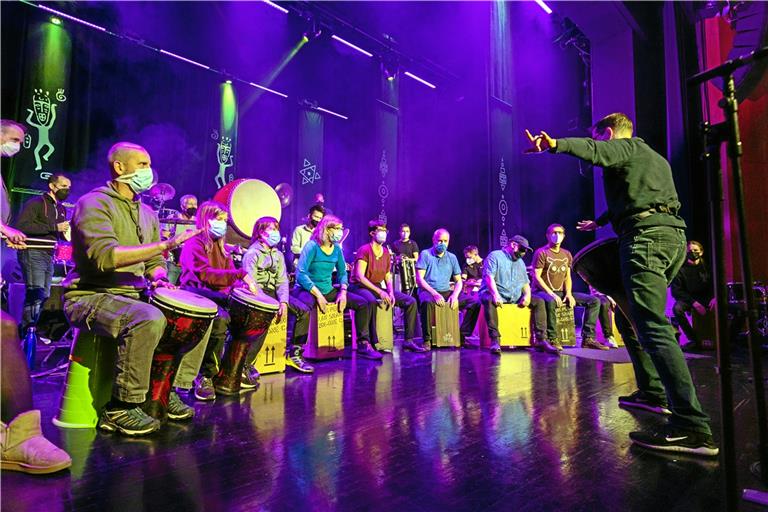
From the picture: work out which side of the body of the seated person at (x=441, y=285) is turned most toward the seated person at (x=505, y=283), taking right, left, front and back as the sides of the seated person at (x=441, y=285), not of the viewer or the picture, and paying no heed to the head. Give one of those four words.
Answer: left

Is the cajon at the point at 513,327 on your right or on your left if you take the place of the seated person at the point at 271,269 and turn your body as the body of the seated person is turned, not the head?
on your left

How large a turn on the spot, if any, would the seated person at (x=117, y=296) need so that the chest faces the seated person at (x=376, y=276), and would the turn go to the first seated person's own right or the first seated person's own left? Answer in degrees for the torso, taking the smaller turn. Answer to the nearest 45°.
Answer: approximately 45° to the first seated person's own left

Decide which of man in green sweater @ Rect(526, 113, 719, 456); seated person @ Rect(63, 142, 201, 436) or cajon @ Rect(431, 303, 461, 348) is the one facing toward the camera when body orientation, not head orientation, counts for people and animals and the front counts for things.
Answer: the cajon

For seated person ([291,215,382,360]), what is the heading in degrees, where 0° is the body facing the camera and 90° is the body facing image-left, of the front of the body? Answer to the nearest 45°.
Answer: approximately 315°

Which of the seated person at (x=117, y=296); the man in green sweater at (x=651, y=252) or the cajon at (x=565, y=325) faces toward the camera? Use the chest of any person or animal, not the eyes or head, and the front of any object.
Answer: the cajon

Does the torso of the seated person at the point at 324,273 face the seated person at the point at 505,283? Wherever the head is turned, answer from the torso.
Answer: no

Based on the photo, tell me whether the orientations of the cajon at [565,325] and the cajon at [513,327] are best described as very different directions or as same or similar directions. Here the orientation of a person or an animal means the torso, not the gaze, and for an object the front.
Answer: same or similar directions

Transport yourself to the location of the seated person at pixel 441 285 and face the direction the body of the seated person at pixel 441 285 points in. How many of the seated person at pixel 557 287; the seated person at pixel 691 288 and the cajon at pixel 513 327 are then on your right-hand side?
0

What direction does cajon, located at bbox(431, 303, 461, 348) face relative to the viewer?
toward the camera

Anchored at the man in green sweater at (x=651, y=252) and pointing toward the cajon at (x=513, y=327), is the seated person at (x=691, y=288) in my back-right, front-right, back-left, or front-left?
front-right

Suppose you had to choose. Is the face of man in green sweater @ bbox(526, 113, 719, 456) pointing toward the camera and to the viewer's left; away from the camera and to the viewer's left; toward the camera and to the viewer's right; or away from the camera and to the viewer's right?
away from the camera and to the viewer's left

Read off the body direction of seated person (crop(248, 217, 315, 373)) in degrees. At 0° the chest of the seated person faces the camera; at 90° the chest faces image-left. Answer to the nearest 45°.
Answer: approximately 315°

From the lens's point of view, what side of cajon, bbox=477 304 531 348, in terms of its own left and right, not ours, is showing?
front

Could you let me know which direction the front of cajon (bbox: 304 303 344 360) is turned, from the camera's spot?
facing the viewer and to the right of the viewer

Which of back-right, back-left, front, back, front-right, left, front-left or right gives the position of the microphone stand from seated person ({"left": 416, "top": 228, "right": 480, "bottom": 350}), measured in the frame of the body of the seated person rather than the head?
front

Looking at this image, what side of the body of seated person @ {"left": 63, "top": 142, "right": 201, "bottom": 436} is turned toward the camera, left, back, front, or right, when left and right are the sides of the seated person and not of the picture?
right

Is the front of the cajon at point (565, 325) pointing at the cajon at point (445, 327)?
no

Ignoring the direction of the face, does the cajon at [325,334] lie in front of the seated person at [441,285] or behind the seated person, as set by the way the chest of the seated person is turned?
in front
